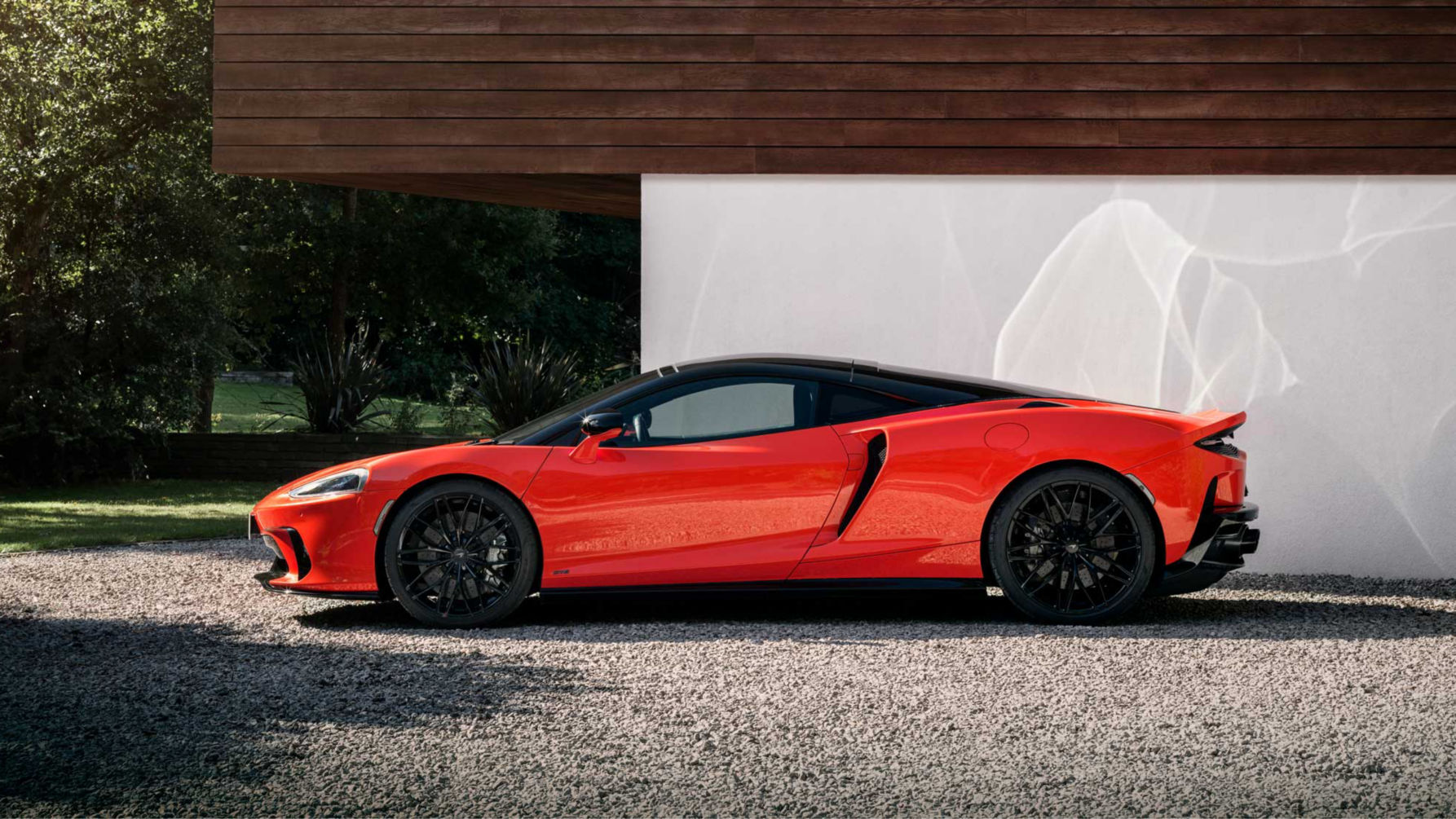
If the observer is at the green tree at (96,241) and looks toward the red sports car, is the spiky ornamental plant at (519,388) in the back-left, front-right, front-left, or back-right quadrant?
front-left

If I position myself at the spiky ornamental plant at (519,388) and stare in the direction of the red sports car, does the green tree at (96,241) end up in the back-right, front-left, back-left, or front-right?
back-right

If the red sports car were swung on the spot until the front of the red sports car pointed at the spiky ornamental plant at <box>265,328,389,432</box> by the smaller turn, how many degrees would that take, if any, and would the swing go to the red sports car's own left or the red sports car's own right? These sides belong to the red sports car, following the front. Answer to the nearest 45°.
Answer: approximately 45° to the red sports car's own right

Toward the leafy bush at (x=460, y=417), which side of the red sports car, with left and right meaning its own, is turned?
right

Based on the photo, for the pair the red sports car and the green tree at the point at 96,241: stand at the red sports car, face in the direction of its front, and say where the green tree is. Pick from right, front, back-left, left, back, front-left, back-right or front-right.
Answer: front-right

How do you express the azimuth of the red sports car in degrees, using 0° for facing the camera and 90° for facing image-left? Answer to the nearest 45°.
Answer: approximately 90°
